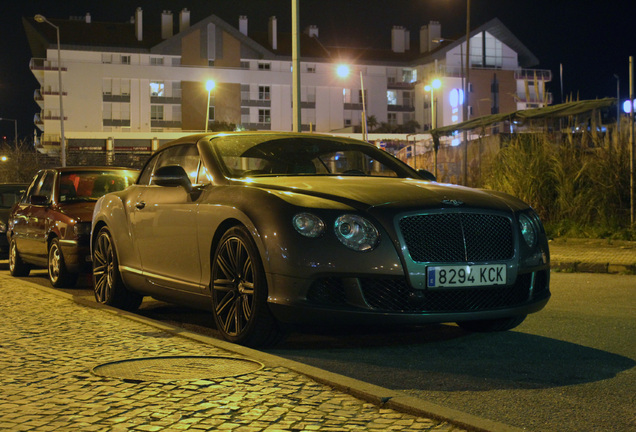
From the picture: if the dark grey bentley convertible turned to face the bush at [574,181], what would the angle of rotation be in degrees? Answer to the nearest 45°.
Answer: approximately 90° to its left

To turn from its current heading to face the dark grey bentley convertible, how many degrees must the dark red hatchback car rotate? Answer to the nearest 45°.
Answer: approximately 45° to its right

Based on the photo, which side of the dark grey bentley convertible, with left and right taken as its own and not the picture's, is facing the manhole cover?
right

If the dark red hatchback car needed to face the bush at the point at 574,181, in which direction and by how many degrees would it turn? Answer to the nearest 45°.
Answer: approximately 45° to its left

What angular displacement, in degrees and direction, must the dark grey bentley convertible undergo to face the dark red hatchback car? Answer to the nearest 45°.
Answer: approximately 180°

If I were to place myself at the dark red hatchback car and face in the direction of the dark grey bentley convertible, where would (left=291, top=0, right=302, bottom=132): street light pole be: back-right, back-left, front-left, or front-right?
back-left

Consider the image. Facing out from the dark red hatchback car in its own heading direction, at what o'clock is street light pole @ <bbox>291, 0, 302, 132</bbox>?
The street light pole is roughly at 9 o'clock from the dark red hatchback car.

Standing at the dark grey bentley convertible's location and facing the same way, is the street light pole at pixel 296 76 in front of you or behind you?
behind

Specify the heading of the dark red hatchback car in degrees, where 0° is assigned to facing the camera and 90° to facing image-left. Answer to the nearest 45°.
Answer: approximately 315°

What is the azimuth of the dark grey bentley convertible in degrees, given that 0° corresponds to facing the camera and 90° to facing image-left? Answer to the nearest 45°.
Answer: approximately 315°
